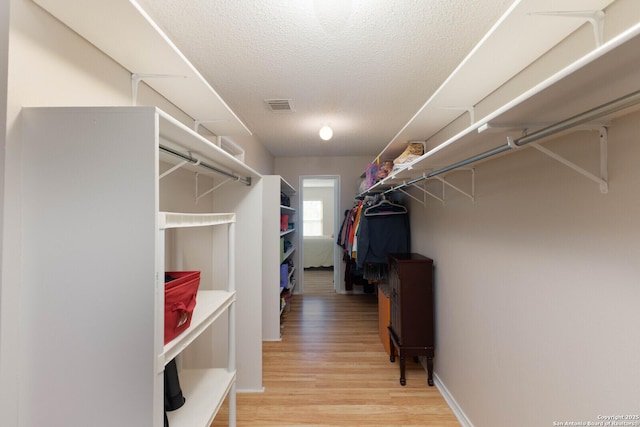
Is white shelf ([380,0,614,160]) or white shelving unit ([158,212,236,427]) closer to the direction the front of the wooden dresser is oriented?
the white shelving unit

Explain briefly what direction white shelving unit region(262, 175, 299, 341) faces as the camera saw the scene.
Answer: facing to the right of the viewer

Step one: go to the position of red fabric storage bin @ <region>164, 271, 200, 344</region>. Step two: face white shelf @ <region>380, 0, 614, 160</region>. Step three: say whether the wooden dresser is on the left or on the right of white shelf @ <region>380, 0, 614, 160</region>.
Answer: left

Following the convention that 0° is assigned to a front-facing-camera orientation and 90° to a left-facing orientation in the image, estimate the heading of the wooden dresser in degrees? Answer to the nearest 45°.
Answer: approximately 90°

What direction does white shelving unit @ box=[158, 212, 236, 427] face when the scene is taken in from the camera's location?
facing to the right of the viewer

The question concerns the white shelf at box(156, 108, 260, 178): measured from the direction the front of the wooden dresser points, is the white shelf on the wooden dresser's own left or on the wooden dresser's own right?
on the wooden dresser's own left

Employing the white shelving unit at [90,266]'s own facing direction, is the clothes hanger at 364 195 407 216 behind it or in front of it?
in front

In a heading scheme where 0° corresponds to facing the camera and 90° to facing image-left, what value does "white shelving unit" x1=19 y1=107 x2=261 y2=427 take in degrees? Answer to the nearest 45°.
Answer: approximately 270°

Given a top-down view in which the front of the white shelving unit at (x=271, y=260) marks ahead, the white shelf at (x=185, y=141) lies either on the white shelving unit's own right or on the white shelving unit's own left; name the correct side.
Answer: on the white shelving unit's own right
